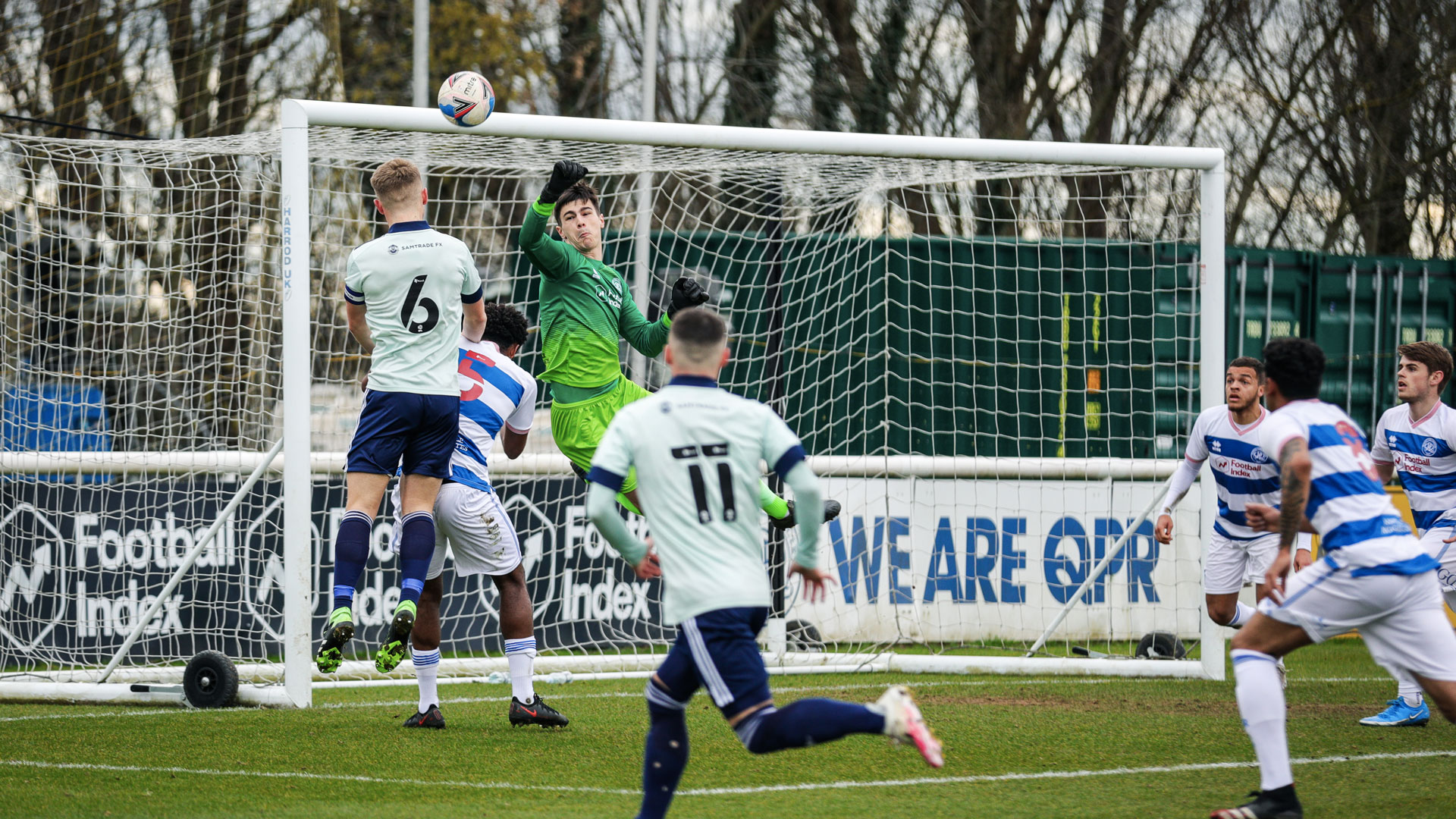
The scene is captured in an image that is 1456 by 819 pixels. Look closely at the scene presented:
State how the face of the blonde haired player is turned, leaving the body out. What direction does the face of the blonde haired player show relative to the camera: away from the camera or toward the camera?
away from the camera

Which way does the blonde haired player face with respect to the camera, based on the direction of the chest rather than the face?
away from the camera

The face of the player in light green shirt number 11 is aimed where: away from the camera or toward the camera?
away from the camera

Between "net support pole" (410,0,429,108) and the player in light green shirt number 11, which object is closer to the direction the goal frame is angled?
the player in light green shirt number 11

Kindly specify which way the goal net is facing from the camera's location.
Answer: facing the viewer and to the right of the viewer

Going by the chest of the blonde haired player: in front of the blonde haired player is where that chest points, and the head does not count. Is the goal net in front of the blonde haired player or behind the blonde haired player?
in front

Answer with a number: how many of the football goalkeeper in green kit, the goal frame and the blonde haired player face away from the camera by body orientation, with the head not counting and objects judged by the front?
1

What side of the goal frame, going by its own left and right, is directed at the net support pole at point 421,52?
back
